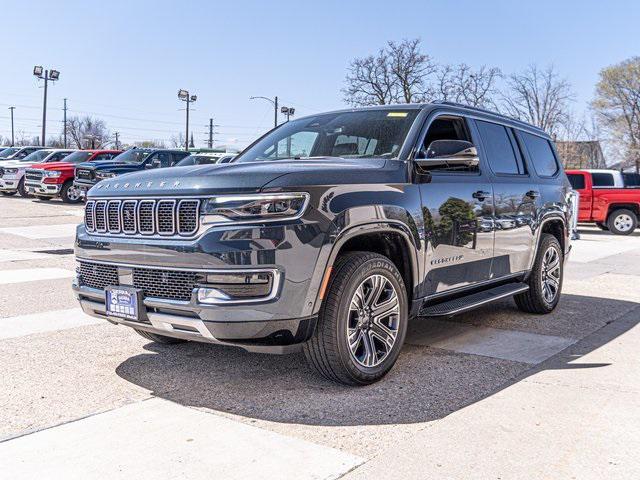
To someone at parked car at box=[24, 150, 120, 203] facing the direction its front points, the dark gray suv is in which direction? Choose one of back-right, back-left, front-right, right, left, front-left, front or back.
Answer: front-left

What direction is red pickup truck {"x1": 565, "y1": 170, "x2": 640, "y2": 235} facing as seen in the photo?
to the viewer's left

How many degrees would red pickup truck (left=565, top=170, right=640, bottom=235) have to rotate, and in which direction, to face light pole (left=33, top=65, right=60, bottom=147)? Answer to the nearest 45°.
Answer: approximately 45° to its right

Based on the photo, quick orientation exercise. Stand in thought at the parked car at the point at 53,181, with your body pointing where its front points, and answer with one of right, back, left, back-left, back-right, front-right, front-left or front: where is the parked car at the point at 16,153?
back-right

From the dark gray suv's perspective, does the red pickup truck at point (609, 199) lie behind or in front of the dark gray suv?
behind

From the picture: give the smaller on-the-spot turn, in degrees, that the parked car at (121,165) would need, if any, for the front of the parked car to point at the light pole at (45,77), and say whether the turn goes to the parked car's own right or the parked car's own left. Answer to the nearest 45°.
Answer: approximately 135° to the parked car's own right

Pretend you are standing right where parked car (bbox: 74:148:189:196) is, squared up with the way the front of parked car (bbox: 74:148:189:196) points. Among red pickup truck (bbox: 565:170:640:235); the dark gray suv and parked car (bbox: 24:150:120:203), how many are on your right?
1

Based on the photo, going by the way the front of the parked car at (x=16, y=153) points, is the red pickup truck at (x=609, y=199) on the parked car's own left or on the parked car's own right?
on the parked car's own left
